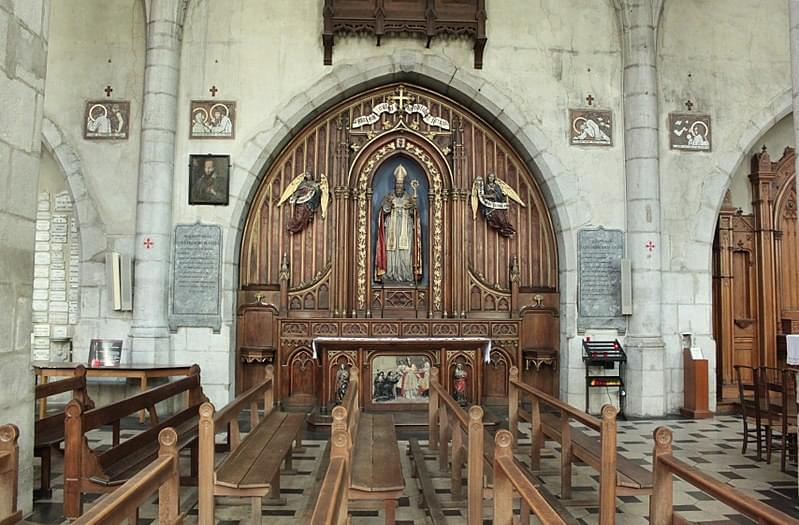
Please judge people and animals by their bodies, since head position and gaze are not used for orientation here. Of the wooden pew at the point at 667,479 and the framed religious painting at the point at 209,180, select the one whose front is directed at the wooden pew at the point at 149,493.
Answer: the framed religious painting

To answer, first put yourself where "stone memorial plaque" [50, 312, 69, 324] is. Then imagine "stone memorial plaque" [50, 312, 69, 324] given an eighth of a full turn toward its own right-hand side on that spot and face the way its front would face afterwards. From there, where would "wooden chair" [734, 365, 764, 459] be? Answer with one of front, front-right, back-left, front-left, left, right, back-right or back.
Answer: left

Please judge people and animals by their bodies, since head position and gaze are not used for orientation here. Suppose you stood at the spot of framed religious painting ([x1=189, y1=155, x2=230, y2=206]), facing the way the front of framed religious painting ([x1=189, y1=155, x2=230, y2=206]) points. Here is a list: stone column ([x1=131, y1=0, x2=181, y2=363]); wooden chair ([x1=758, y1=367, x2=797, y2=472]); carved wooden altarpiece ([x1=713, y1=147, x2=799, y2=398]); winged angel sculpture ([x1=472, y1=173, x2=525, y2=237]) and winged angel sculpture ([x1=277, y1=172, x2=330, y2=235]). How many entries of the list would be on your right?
1

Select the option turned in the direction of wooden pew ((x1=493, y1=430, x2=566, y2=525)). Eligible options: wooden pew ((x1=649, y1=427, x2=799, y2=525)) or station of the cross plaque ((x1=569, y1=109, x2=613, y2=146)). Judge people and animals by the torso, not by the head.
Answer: the station of the cross plaque

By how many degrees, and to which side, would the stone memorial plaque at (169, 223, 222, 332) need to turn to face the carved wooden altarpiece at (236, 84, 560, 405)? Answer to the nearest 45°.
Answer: approximately 90° to its left

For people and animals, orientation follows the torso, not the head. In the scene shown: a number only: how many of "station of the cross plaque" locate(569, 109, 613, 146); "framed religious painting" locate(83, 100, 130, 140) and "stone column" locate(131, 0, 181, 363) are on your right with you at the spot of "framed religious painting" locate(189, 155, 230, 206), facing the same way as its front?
2

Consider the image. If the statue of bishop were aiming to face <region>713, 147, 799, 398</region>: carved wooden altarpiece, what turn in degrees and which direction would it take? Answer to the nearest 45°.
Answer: approximately 90° to its left

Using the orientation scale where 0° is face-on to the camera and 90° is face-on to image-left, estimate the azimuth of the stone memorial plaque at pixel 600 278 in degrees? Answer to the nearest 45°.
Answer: approximately 0°

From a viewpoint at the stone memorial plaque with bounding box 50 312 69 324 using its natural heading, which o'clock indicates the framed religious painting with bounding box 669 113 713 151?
The framed religious painting is roughly at 10 o'clock from the stone memorial plaque.

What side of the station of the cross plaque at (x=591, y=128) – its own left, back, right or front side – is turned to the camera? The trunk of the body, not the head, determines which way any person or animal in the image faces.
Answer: front

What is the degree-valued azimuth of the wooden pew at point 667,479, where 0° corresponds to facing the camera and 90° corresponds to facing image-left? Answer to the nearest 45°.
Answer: approximately 225°

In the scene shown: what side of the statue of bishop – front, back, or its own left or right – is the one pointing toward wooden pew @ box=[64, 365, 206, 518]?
front
